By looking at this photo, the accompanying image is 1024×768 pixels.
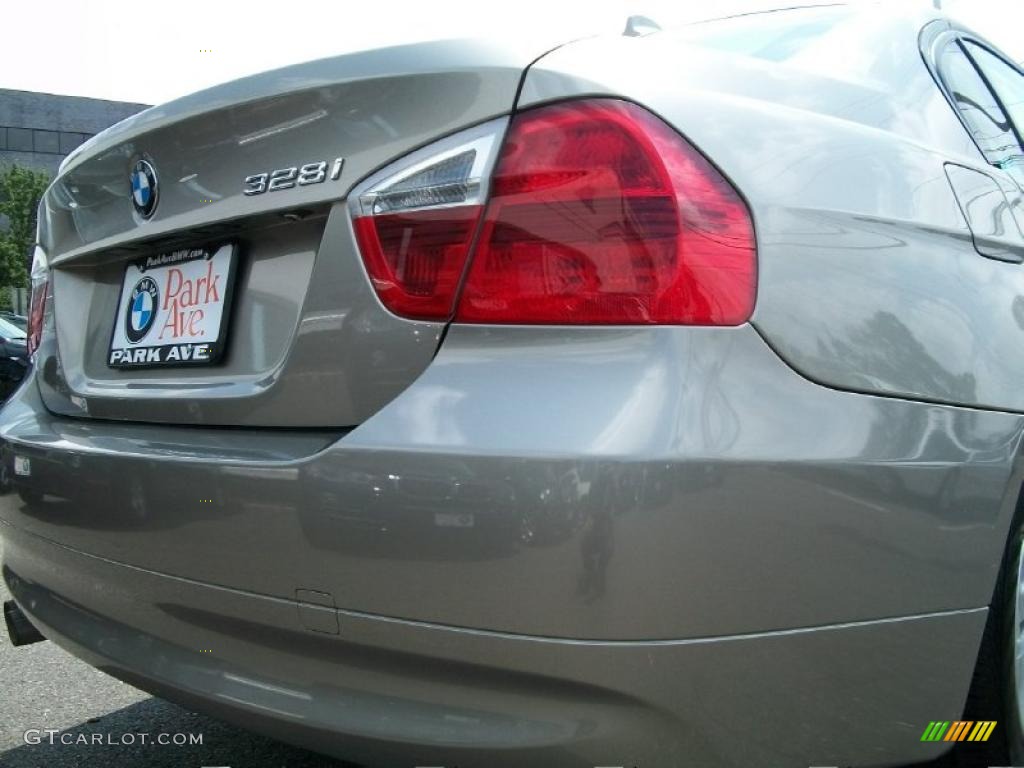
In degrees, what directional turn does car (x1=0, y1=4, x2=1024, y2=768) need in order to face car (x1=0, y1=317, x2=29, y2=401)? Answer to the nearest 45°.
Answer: approximately 90° to its left

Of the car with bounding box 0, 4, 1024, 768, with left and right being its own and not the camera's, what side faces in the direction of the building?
left

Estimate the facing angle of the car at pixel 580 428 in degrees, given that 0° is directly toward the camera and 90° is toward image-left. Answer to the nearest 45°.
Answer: approximately 225°

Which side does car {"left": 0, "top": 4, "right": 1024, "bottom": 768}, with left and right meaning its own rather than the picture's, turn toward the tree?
left
